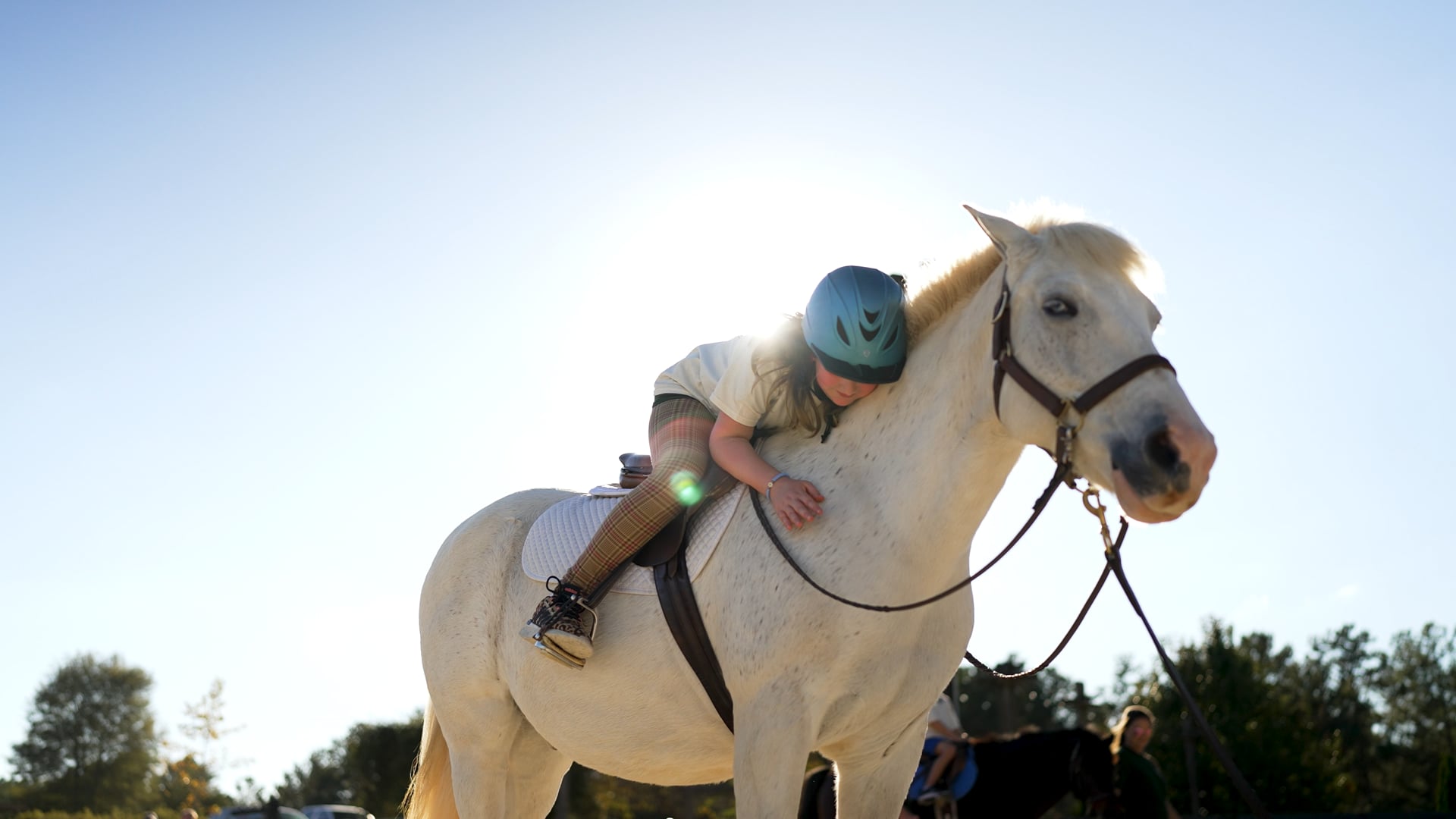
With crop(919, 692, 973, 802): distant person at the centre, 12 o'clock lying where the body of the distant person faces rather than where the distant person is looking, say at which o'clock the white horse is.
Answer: The white horse is roughly at 3 o'clock from the distant person.

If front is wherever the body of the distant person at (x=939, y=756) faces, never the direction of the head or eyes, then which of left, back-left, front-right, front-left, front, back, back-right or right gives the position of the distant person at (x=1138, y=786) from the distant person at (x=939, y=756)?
front

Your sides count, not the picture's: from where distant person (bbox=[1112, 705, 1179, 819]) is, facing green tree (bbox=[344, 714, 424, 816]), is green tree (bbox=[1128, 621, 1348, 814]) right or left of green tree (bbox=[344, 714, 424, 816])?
right

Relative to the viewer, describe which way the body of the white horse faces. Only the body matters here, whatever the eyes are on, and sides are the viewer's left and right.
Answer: facing the viewer and to the right of the viewer

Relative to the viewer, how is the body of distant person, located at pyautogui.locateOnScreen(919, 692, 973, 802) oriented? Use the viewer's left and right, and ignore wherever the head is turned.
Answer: facing to the right of the viewer

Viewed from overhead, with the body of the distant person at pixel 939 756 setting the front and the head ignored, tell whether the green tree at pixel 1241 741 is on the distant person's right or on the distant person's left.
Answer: on the distant person's left

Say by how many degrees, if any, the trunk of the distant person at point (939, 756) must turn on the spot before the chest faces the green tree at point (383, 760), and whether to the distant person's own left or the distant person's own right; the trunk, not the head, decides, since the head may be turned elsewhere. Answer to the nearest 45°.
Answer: approximately 135° to the distant person's own left

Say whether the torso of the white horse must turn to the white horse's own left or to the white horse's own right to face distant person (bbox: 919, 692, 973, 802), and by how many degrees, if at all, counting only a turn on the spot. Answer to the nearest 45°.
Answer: approximately 135° to the white horse's own left

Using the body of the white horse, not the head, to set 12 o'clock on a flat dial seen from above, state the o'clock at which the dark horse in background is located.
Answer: The dark horse in background is roughly at 8 o'clock from the white horse.

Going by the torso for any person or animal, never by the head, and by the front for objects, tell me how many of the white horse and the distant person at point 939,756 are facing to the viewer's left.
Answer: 0

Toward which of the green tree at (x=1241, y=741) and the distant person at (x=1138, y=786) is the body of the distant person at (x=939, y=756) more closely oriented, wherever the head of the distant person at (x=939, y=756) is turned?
the distant person

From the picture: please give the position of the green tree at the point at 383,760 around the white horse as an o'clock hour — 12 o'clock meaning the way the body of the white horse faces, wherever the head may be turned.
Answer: The green tree is roughly at 7 o'clock from the white horse.
